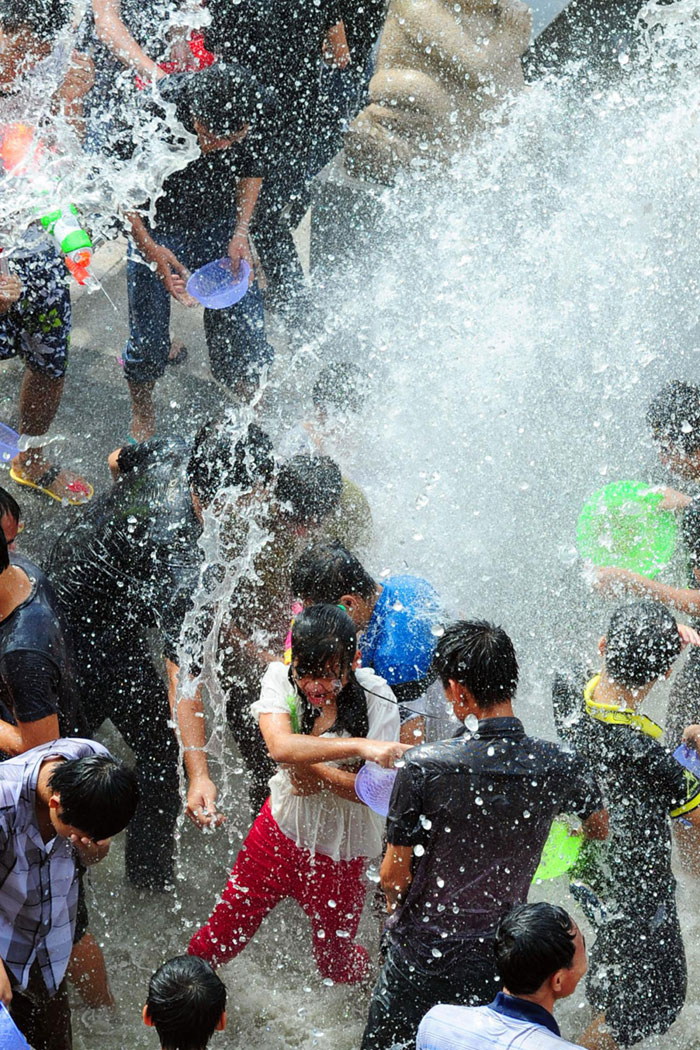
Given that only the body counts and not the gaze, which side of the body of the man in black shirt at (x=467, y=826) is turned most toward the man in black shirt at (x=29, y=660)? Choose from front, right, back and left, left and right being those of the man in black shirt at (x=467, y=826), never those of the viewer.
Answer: left

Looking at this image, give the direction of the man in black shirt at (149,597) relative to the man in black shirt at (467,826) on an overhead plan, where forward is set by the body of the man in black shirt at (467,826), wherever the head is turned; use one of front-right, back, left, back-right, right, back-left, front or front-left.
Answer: front-left

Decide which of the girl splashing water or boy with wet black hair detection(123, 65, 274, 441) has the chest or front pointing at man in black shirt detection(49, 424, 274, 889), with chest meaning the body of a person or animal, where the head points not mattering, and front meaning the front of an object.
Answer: the boy with wet black hair

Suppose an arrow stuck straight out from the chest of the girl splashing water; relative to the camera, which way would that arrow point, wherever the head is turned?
toward the camera

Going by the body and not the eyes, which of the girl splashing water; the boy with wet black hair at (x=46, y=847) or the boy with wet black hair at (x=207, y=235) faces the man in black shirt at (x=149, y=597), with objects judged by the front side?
the boy with wet black hair at (x=207, y=235)

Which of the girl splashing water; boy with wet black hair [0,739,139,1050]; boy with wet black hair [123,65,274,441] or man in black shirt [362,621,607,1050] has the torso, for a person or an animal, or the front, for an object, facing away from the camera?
the man in black shirt

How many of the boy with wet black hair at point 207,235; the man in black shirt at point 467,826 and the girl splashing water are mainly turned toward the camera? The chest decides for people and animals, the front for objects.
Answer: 2

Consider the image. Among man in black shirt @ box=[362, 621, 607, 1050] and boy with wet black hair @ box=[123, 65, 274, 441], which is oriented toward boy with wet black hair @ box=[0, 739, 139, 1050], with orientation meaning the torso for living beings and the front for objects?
boy with wet black hair @ box=[123, 65, 274, 441]

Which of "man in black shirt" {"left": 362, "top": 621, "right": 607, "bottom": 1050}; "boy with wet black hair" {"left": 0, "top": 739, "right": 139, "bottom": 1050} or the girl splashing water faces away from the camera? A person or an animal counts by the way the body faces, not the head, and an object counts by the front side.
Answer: the man in black shirt

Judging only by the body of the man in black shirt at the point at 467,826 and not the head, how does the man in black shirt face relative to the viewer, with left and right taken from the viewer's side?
facing away from the viewer

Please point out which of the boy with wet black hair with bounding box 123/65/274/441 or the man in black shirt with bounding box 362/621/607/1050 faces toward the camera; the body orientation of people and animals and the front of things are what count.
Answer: the boy with wet black hair

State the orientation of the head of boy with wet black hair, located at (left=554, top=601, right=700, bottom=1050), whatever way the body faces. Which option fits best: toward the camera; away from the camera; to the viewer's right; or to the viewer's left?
away from the camera

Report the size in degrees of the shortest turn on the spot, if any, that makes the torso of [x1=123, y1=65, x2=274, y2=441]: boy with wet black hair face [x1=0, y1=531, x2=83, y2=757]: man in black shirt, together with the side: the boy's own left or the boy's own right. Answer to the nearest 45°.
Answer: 0° — they already face them

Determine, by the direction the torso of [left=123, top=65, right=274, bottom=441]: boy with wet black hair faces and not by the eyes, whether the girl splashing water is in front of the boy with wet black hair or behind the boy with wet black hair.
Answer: in front

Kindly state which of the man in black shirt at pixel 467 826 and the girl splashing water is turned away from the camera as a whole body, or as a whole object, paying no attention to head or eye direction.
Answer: the man in black shirt

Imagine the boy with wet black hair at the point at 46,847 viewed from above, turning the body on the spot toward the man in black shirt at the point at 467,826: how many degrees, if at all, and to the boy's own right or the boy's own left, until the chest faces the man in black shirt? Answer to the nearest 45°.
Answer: approximately 45° to the boy's own left
